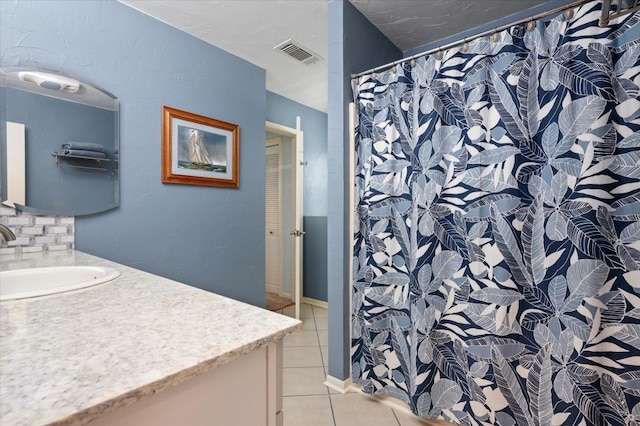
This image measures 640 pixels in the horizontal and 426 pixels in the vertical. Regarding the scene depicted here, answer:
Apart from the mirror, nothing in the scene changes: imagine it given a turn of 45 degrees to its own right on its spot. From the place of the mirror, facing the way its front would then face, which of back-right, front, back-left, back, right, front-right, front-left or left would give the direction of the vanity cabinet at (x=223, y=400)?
front

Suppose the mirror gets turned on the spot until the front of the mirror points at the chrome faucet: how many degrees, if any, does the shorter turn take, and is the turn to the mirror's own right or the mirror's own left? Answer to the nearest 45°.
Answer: approximately 45° to the mirror's own right

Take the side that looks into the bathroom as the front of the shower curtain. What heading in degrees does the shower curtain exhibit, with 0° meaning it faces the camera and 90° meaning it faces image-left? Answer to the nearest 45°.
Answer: approximately 45°

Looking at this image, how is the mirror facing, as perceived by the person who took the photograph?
facing the viewer and to the right of the viewer

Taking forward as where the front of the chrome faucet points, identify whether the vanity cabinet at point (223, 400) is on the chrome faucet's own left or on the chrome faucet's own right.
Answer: on the chrome faucet's own right

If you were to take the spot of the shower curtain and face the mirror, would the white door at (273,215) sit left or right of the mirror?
right

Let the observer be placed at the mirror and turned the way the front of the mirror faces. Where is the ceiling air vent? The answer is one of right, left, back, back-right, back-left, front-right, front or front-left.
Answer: front-left

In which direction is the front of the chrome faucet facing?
to the viewer's right

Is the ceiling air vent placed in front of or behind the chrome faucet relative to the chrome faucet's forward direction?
in front

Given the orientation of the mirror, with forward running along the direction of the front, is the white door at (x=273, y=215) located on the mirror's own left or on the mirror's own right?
on the mirror's own left

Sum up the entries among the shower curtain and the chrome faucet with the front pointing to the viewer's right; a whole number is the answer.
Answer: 1
